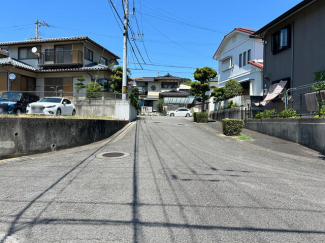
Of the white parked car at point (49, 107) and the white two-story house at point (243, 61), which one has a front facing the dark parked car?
the white two-story house

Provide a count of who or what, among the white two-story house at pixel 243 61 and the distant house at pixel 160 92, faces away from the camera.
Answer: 0

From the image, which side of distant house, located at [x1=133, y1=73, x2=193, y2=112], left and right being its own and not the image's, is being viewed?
front

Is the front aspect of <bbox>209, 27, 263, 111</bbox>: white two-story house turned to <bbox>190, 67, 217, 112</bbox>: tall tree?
yes

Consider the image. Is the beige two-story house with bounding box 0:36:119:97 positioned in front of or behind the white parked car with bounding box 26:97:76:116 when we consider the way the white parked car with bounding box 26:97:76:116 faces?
behind

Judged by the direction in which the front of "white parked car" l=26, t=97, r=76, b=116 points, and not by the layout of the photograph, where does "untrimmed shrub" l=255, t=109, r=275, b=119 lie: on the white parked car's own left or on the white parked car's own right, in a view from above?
on the white parked car's own left

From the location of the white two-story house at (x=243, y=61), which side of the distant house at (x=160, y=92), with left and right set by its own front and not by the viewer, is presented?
front

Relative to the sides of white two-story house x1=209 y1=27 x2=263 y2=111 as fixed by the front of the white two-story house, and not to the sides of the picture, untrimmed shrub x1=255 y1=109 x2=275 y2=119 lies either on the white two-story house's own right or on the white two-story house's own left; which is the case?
on the white two-story house's own left

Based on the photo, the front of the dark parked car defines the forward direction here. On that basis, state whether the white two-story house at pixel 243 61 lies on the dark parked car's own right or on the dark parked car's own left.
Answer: on the dark parked car's own left

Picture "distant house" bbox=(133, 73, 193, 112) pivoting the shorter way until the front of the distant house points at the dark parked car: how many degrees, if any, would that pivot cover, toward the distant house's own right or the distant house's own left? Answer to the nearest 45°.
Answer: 0° — it already faces it
